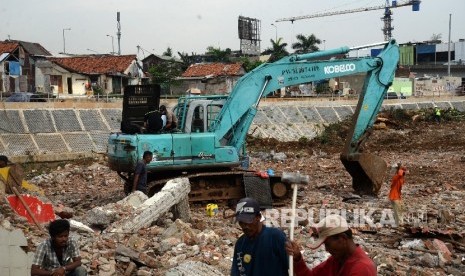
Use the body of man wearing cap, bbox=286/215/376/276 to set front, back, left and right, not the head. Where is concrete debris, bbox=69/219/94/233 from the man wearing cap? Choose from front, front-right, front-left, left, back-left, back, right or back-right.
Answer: front-right

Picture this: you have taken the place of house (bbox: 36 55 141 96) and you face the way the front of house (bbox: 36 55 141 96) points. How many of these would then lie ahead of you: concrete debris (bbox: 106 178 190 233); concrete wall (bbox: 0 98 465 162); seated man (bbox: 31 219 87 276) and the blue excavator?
4

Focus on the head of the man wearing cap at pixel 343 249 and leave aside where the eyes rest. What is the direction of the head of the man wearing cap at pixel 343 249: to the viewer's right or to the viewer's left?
to the viewer's left

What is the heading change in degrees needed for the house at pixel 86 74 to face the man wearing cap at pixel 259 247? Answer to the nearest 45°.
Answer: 0° — it already faces them

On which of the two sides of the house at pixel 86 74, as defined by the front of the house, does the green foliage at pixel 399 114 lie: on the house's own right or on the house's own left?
on the house's own left

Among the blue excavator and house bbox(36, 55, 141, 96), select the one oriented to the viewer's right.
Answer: the blue excavator

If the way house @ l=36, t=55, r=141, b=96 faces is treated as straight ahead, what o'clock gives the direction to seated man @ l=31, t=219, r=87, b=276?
The seated man is roughly at 12 o'clock from the house.

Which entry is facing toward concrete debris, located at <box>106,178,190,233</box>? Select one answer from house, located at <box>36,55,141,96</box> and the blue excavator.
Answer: the house

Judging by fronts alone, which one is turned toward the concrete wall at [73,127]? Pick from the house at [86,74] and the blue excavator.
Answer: the house

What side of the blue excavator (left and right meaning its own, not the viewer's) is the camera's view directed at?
right

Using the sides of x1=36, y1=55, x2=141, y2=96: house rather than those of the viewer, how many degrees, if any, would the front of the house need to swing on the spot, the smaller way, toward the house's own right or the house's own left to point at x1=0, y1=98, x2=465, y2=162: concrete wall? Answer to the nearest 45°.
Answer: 0° — it already faces it

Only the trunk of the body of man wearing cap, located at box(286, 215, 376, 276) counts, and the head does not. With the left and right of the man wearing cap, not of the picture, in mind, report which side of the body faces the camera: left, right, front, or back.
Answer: left
